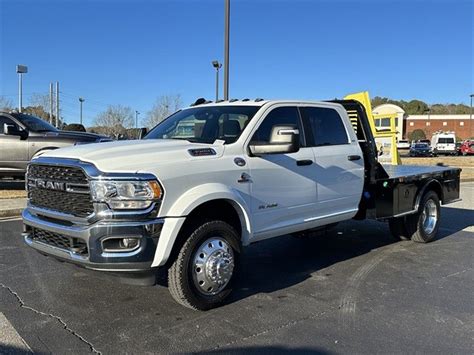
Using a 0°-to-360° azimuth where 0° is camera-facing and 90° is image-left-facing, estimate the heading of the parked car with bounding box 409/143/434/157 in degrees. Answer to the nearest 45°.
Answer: approximately 0°

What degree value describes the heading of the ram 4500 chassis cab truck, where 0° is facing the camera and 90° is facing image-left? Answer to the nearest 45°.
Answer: approximately 45°

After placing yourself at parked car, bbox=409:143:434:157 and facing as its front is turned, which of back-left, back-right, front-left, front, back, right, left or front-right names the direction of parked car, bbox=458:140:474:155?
back-left

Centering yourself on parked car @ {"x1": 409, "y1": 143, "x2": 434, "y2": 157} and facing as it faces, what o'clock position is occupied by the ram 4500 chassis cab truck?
The ram 4500 chassis cab truck is roughly at 12 o'clock from the parked car.

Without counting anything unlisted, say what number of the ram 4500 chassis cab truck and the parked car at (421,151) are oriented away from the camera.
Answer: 0

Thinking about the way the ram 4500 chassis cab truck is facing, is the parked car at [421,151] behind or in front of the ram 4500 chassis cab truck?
behind

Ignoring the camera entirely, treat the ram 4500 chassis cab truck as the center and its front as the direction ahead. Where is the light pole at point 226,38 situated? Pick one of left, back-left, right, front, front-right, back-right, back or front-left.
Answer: back-right
